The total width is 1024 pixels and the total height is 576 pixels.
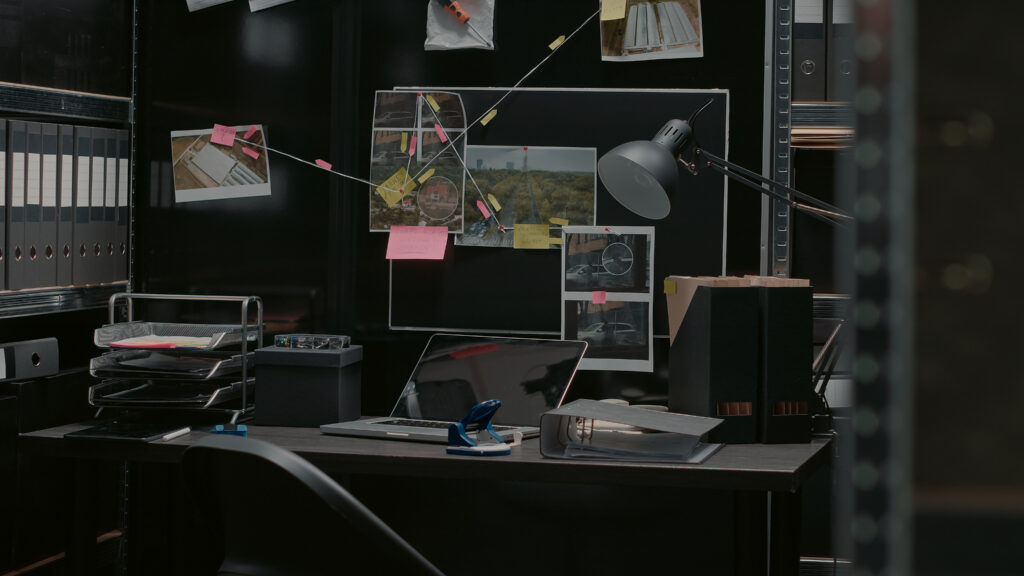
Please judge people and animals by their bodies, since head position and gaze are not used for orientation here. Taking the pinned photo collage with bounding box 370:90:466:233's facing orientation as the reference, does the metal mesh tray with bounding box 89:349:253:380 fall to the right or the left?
on its right

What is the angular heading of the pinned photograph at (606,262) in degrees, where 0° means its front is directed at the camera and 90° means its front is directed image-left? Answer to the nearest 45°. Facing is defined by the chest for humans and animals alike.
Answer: approximately 0°

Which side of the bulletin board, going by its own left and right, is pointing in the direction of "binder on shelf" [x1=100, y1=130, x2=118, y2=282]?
right

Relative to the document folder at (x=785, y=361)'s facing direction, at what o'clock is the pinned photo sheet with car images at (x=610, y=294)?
The pinned photo sheet with car images is roughly at 4 o'clock from the document folder.

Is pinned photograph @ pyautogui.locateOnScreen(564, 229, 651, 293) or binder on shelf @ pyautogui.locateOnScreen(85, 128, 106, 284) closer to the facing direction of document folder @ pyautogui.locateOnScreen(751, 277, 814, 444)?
the binder on shelf

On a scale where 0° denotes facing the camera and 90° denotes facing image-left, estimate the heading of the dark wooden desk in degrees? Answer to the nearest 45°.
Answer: approximately 0°

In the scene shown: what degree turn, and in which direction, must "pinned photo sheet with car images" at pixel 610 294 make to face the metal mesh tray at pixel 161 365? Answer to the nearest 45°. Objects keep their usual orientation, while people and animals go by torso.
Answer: approximately 90° to its right
